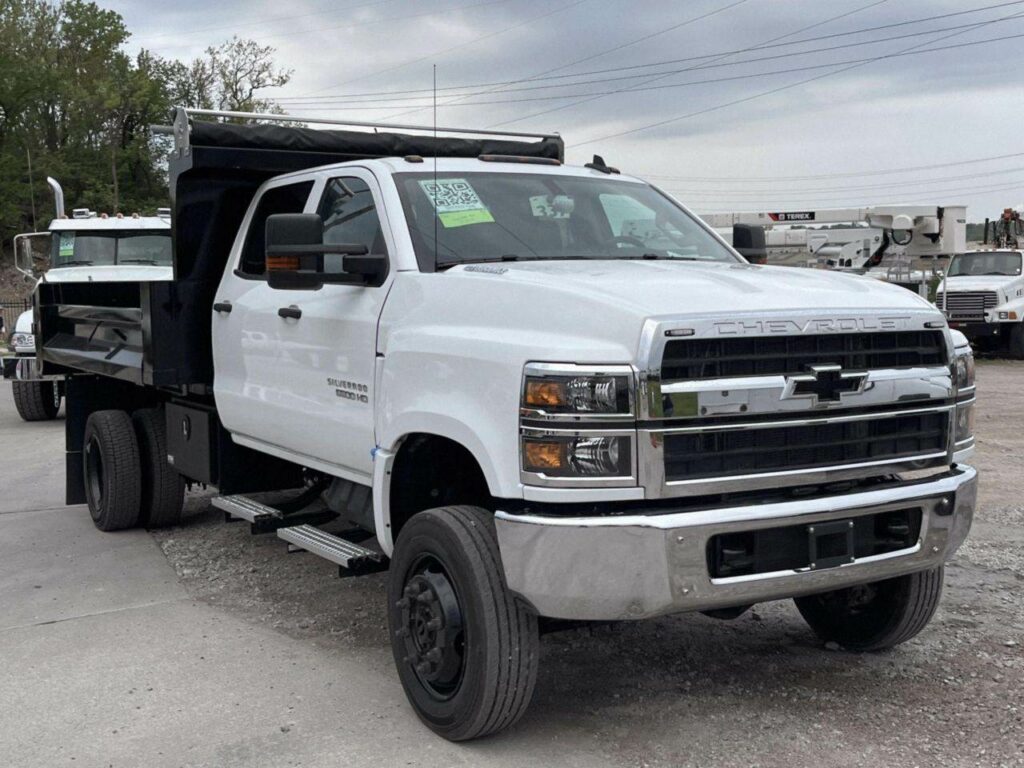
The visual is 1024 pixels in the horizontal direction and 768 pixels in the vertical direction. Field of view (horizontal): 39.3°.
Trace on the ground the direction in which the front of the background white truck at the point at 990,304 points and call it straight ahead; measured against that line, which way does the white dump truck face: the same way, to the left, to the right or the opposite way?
to the left

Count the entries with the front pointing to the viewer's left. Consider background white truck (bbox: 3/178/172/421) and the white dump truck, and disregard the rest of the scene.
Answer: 0

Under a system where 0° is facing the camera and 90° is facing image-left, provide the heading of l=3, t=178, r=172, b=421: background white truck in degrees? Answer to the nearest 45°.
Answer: approximately 0°

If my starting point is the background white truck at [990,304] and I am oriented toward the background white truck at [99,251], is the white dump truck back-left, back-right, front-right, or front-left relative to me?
front-left

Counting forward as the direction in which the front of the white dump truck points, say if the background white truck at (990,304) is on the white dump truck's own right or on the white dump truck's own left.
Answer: on the white dump truck's own left

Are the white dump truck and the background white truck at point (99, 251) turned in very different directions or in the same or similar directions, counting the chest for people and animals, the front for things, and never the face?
same or similar directions

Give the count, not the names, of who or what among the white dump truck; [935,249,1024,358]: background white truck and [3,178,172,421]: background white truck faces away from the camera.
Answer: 0

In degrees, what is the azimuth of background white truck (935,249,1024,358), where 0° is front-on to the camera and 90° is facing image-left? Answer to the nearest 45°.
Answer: approximately 45°

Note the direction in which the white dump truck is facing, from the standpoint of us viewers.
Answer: facing the viewer and to the right of the viewer

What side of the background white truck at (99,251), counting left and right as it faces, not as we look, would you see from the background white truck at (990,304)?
left

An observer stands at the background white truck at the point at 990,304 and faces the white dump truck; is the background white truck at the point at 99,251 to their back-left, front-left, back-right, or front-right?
front-right

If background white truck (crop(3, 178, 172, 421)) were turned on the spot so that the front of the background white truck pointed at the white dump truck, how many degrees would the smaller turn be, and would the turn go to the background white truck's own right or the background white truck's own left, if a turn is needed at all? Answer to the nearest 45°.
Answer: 0° — it already faces it

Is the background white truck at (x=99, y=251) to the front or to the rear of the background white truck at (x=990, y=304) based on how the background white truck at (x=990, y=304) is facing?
to the front
